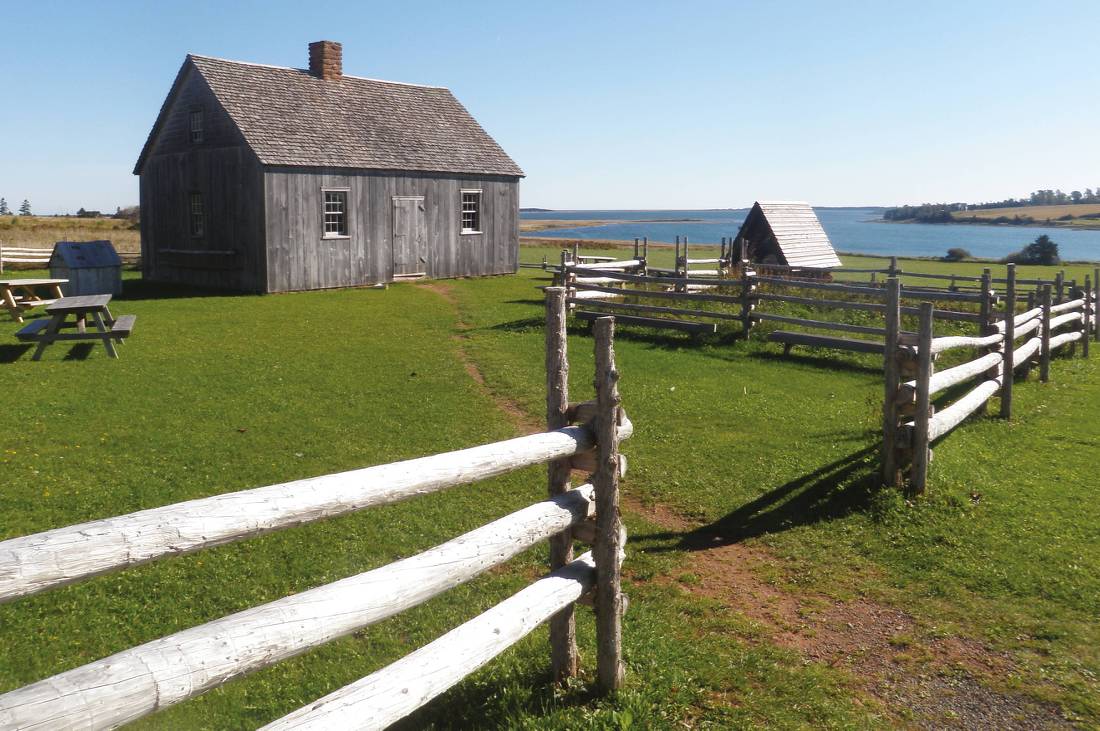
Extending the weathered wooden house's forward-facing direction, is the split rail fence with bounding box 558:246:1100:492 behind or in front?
in front

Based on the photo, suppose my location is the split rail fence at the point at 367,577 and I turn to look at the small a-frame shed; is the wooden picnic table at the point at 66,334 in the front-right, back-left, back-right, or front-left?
front-left

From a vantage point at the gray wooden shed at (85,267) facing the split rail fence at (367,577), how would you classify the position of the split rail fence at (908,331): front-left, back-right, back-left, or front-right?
front-left

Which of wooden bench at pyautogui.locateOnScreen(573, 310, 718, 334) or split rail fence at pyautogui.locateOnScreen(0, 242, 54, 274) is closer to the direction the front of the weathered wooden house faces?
the wooden bench

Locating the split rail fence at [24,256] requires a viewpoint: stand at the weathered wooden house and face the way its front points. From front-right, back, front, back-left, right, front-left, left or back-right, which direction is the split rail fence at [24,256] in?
back

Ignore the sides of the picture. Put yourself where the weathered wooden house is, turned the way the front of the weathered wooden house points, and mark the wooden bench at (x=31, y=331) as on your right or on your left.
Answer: on your right

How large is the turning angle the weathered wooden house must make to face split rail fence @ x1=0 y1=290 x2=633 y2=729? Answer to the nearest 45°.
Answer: approximately 45° to its right

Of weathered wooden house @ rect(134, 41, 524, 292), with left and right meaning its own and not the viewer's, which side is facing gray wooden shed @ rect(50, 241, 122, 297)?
right

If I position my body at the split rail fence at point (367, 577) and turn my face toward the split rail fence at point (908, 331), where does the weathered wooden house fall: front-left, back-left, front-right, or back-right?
front-left

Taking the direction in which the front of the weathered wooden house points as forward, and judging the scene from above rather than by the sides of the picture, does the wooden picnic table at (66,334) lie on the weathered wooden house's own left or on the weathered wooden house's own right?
on the weathered wooden house's own right

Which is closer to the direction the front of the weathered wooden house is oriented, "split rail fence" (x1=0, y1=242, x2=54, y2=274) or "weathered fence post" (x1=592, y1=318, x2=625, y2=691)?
the weathered fence post

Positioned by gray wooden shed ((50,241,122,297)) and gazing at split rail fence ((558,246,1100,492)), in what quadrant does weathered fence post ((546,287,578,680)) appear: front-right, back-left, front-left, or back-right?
front-right

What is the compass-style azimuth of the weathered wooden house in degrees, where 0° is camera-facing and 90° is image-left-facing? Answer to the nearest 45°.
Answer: approximately 315°

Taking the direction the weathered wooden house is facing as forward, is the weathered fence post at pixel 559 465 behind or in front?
in front

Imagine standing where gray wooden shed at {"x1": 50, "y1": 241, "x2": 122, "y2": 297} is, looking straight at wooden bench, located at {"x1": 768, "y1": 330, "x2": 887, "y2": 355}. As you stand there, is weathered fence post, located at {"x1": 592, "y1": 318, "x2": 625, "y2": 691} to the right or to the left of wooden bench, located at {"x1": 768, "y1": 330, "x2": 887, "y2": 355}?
right
